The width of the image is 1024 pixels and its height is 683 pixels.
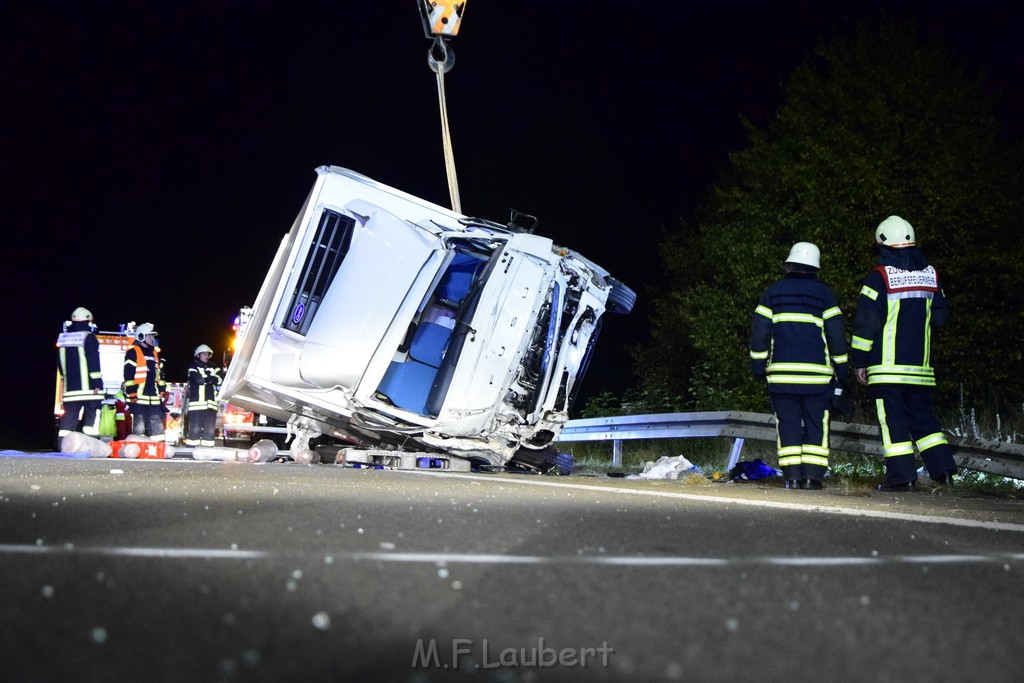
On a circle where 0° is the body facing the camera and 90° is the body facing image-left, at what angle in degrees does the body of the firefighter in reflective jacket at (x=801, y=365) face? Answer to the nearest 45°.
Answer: approximately 180°

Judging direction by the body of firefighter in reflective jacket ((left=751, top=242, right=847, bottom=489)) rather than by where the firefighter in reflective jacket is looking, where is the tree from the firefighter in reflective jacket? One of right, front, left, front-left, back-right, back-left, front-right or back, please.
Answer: front

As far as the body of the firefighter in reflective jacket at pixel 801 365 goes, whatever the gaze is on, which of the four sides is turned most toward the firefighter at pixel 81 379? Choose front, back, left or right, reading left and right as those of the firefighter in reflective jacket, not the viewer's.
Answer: left

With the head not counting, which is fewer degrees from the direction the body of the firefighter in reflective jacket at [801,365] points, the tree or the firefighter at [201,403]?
the tree

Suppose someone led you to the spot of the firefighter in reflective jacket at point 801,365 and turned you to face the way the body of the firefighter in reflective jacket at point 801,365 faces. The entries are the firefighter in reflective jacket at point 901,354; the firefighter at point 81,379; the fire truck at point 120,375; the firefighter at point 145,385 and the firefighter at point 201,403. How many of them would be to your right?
1

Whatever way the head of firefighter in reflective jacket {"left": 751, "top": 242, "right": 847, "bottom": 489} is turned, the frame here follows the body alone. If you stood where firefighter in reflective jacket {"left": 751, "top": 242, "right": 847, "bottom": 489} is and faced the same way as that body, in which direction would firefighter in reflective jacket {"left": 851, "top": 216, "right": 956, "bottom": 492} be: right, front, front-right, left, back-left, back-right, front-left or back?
right

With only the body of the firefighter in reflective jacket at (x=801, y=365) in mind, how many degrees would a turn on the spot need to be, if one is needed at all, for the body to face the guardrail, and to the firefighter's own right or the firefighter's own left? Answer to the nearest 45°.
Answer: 0° — they already face it

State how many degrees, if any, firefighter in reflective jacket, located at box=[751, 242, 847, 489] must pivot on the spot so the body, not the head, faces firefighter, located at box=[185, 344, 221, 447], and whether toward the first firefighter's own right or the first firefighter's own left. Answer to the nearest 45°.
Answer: approximately 45° to the first firefighter's own left

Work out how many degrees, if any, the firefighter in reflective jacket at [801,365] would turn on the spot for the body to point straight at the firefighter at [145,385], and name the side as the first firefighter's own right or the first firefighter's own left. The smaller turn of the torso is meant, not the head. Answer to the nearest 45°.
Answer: approximately 45° to the first firefighter's own left

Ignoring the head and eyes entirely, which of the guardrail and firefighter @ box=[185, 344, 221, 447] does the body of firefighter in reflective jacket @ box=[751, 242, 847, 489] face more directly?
the guardrail

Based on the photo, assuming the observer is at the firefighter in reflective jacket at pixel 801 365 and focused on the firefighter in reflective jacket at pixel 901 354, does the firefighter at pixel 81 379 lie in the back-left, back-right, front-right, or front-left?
back-left

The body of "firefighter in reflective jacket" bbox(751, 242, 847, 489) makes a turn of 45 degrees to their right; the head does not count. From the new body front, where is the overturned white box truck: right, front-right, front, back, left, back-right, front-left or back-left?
back-left
